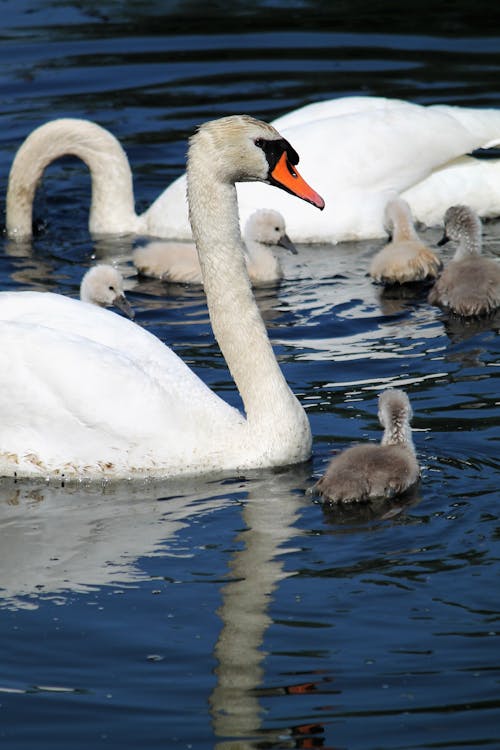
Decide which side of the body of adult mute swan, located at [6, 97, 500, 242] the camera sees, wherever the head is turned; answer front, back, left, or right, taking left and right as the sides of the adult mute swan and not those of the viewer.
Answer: left

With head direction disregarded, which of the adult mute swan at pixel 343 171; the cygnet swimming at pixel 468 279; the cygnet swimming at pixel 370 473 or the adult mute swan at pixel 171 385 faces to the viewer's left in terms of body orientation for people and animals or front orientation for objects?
the adult mute swan at pixel 343 171

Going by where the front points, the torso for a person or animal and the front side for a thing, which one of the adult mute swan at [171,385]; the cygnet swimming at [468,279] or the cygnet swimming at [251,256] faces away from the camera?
the cygnet swimming at [468,279]

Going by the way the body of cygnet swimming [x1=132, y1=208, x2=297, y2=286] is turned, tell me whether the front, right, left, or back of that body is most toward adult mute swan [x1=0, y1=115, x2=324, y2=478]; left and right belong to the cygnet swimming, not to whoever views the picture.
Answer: right

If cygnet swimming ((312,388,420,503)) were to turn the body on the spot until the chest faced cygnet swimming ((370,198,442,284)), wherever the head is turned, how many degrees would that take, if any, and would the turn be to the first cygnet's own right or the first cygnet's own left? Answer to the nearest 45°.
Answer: approximately 45° to the first cygnet's own left

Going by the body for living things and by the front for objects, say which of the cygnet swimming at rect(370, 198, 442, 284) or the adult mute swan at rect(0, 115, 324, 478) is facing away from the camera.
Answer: the cygnet swimming

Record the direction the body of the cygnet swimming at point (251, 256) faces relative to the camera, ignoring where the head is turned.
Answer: to the viewer's right

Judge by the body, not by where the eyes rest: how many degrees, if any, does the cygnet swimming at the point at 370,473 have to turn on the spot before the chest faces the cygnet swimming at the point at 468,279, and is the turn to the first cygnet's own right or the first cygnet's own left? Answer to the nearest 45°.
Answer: approximately 45° to the first cygnet's own left

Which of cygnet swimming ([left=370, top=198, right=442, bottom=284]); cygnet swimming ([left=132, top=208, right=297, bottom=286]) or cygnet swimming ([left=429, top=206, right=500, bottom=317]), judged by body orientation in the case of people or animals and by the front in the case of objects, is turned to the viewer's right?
cygnet swimming ([left=132, top=208, right=297, bottom=286])

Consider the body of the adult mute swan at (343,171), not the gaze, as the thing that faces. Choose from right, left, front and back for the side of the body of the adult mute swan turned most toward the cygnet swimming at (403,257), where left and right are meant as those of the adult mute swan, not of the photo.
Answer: left

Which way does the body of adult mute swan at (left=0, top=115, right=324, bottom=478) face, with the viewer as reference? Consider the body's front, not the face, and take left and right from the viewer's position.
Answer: facing to the right of the viewer

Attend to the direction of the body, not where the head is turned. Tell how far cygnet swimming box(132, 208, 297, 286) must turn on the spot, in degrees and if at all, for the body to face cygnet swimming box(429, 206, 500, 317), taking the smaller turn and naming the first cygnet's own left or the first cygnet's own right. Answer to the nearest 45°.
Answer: approximately 45° to the first cygnet's own right

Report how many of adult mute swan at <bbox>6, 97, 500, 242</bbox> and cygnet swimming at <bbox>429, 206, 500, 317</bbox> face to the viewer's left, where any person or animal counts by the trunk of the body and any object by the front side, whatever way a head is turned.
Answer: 1

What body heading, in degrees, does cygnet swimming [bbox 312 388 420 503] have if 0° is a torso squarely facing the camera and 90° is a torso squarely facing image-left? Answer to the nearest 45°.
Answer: approximately 225°

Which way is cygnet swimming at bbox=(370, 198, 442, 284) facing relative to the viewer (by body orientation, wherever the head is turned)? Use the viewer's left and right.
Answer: facing away from the viewer
